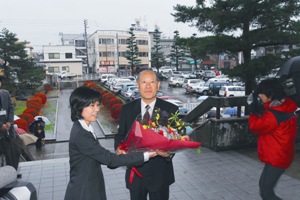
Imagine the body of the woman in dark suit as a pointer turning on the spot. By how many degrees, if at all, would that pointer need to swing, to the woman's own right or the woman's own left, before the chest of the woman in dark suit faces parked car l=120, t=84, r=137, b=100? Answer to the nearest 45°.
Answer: approximately 90° to the woman's own left

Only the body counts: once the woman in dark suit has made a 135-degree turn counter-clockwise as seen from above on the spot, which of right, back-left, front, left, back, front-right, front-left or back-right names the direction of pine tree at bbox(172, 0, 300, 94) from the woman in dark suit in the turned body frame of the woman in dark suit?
right

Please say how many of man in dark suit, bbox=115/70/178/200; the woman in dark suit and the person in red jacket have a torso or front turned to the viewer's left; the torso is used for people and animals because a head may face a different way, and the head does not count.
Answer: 1

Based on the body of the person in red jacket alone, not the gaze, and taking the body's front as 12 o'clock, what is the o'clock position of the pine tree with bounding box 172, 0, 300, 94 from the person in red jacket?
The pine tree is roughly at 3 o'clock from the person in red jacket.

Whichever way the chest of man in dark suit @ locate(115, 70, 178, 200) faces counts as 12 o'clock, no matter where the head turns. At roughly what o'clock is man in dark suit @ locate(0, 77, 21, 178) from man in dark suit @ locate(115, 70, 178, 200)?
man in dark suit @ locate(0, 77, 21, 178) is roughly at 4 o'clock from man in dark suit @ locate(115, 70, 178, 200).

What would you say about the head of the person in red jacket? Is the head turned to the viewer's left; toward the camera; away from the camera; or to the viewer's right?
to the viewer's left

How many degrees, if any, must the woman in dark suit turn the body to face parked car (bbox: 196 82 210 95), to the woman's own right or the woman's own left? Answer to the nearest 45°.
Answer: approximately 90° to the woman's own left

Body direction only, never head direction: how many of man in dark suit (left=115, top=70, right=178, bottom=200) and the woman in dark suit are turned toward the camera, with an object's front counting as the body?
1

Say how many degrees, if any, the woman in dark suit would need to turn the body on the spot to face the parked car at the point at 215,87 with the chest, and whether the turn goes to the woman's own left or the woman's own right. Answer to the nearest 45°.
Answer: approximately 45° to the woman's own left

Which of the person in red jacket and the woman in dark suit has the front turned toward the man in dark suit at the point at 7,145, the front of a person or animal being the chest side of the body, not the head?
the person in red jacket

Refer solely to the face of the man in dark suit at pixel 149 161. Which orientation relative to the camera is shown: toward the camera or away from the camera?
toward the camera

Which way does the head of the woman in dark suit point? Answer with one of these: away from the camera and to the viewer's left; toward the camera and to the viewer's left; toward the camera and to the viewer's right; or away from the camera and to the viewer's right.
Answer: toward the camera and to the viewer's right

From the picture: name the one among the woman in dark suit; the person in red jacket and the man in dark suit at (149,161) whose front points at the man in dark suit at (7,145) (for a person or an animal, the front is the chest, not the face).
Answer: the person in red jacket

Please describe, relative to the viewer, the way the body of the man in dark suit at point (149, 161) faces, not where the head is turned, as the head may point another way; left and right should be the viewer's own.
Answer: facing the viewer

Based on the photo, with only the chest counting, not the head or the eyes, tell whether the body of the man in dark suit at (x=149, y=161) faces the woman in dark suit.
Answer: no

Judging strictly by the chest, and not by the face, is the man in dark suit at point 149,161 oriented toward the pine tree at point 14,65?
no

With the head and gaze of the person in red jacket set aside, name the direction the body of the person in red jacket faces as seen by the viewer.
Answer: to the viewer's left
